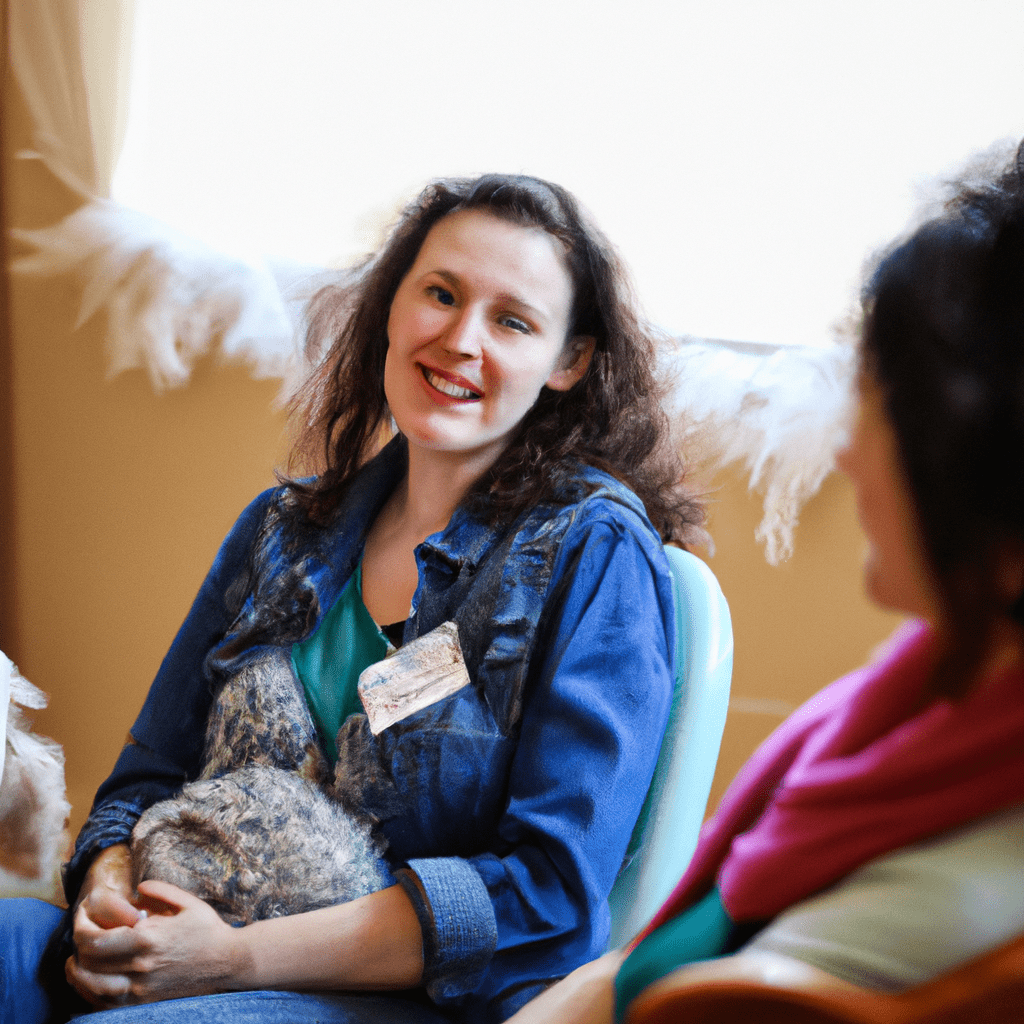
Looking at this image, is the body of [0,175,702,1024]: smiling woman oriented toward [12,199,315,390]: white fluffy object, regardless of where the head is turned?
no

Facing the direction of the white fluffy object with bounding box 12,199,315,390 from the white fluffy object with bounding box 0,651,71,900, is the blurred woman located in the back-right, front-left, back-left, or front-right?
back-right

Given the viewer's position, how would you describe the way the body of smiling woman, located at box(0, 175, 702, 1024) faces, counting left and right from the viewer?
facing the viewer and to the left of the viewer
